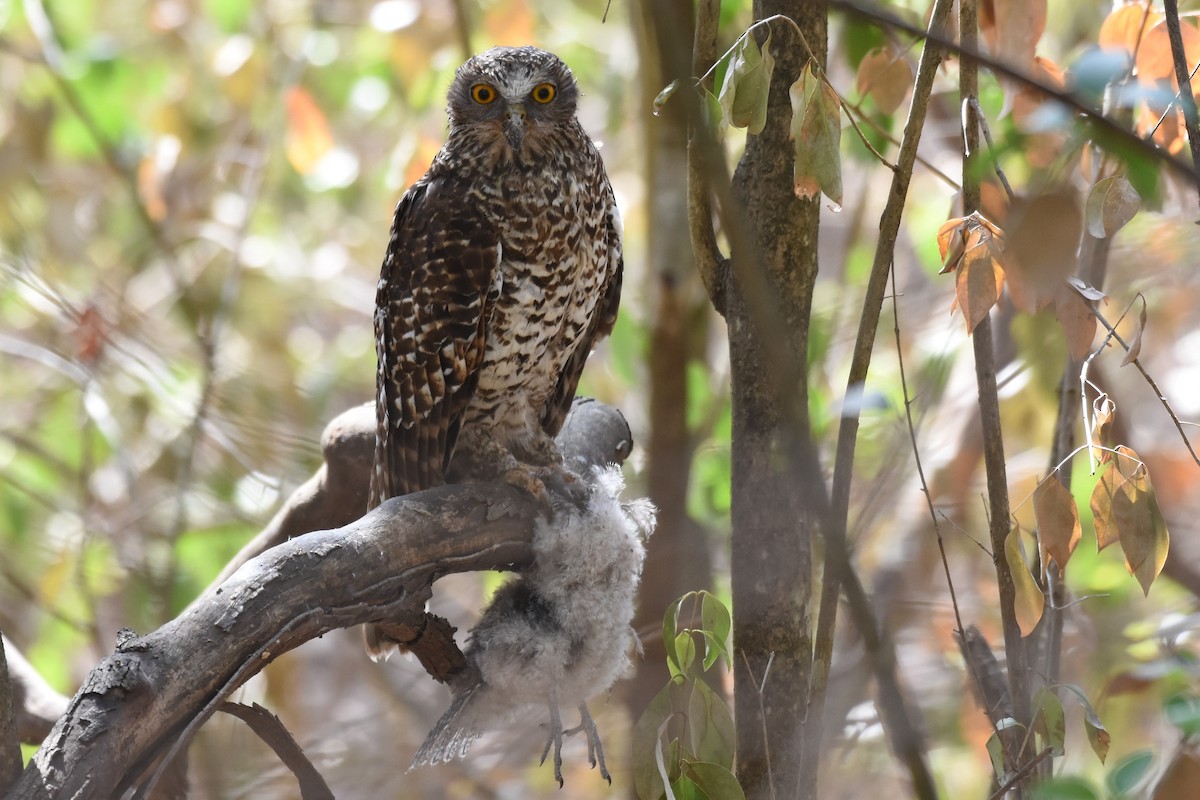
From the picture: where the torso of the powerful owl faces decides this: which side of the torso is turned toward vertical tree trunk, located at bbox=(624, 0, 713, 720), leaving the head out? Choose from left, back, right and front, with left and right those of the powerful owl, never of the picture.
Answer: left

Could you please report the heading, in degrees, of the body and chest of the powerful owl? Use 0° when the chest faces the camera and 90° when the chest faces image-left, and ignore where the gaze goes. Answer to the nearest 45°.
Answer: approximately 315°
